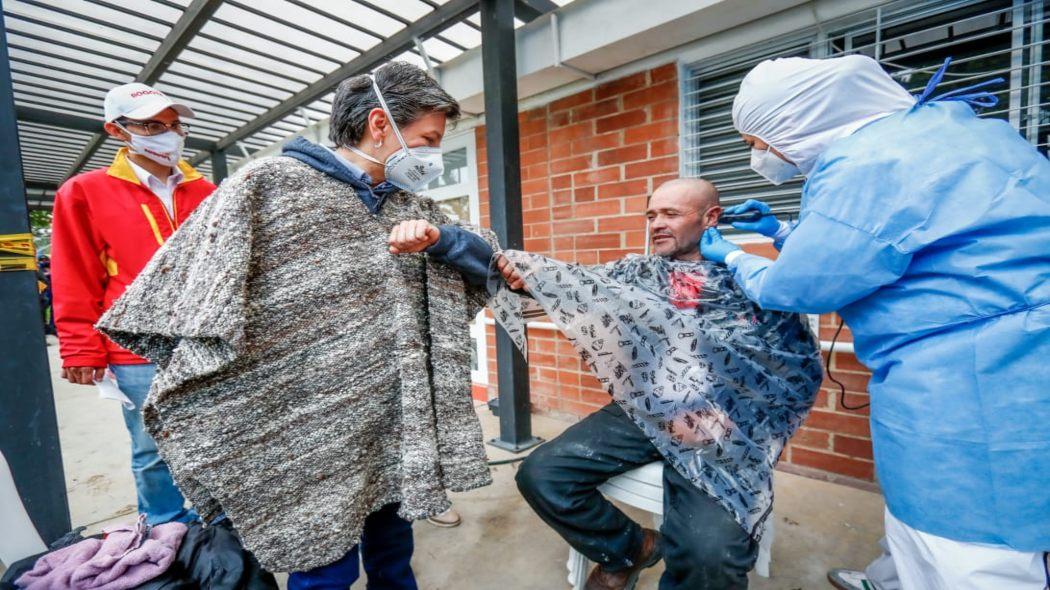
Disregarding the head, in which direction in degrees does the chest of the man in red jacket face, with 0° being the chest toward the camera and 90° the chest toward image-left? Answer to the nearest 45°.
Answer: approximately 315°

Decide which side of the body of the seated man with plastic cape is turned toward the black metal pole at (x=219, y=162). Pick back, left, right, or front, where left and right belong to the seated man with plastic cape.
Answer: right

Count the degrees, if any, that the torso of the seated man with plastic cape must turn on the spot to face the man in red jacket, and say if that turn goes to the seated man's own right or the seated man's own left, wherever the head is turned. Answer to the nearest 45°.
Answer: approximately 45° to the seated man's own right

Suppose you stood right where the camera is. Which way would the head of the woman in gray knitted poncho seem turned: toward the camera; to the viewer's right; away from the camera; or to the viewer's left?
to the viewer's right

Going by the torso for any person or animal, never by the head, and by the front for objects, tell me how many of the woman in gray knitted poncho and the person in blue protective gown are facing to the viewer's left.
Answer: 1

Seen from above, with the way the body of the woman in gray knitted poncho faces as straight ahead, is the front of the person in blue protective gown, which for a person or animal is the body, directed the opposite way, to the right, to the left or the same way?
the opposite way

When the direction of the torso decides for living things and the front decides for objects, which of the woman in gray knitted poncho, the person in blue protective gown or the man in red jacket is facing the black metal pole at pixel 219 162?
the person in blue protective gown

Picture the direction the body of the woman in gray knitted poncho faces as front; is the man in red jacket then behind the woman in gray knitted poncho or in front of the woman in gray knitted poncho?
behind

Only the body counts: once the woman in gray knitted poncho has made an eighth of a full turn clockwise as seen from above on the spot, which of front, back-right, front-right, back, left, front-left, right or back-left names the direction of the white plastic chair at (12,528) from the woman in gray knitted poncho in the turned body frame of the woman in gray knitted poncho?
back-right

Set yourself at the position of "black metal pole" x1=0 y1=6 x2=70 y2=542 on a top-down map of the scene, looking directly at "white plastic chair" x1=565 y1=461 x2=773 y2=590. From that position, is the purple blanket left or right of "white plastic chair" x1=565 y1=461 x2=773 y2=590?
right

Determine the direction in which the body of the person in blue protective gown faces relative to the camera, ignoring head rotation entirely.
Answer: to the viewer's left

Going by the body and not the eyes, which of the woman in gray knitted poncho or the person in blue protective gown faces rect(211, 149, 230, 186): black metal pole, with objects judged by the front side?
the person in blue protective gown
